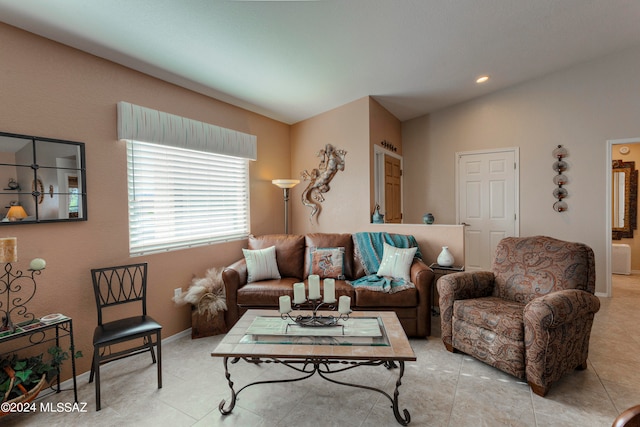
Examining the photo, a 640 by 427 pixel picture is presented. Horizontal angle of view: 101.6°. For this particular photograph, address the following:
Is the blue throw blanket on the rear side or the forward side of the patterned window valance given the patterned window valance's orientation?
on the forward side

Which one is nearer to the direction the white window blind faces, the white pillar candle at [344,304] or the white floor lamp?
the white pillar candle

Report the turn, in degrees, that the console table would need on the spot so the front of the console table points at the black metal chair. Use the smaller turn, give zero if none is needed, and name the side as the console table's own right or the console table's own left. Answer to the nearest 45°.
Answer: approximately 45° to the console table's own left

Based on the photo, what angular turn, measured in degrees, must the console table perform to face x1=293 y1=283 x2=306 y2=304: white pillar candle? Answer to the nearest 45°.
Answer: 0° — it already faces it

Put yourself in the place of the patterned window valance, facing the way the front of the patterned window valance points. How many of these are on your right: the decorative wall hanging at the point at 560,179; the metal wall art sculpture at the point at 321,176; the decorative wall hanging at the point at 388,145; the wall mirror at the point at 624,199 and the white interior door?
0

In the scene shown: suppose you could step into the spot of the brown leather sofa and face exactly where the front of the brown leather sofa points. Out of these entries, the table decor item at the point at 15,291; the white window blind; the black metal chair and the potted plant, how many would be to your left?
0

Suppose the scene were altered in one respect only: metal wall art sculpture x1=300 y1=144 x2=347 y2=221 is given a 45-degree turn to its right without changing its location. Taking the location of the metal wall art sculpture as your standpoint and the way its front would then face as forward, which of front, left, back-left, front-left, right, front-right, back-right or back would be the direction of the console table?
front

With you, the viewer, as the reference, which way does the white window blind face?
facing the viewer and to the right of the viewer

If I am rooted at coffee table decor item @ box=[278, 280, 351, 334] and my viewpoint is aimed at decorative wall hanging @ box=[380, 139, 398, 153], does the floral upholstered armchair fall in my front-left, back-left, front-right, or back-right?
front-right

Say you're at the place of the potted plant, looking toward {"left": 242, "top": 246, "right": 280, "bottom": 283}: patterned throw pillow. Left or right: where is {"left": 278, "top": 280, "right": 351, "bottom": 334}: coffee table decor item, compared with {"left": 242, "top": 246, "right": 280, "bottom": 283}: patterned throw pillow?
right

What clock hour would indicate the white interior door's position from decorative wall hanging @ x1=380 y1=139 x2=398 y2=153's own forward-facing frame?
The white interior door is roughly at 10 o'clock from the decorative wall hanging.

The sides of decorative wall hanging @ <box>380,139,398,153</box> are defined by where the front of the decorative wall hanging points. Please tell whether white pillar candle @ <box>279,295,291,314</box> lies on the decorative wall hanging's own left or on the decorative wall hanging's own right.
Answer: on the decorative wall hanging's own right

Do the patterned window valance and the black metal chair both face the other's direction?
no

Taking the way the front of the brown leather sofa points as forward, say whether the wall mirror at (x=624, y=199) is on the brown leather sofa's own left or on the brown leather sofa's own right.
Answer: on the brown leather sofa's own left

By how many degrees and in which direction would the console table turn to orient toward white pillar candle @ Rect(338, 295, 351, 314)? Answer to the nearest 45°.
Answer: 0° — it already faces it

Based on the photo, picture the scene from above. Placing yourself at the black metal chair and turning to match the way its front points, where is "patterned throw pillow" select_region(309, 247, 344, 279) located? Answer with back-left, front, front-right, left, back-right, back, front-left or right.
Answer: front-left

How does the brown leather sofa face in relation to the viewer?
toward the camera

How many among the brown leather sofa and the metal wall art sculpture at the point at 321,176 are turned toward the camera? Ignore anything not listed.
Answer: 2
